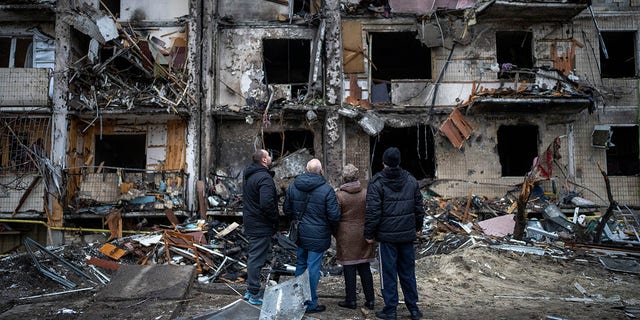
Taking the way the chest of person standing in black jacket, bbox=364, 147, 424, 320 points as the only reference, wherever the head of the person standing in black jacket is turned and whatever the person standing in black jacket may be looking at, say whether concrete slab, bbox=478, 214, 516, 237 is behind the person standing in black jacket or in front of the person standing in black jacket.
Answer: in front

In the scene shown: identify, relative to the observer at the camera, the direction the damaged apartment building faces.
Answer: facing the viewer

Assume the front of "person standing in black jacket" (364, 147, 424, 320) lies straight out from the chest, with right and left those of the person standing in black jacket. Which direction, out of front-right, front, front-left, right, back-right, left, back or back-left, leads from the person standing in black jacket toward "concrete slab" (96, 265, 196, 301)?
left

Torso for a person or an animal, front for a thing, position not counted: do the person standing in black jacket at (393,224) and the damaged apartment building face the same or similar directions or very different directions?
very different directions

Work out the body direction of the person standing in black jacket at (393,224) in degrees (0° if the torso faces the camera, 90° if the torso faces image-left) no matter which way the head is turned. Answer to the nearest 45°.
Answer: approximately 180°

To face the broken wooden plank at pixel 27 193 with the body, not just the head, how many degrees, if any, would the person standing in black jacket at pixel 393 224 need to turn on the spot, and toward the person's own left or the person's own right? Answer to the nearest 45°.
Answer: approximately 45° to the person's own left

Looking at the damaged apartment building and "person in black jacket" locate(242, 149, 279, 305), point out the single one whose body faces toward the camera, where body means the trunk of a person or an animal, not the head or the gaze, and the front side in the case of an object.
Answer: the damaged apartment building

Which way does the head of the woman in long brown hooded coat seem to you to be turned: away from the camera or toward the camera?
away from the camera

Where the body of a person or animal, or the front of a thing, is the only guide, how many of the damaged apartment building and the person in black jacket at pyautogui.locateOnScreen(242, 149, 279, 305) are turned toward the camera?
1

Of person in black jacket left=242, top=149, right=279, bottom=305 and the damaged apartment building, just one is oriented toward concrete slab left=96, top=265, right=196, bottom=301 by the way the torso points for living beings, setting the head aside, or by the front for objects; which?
the damaged apartment building

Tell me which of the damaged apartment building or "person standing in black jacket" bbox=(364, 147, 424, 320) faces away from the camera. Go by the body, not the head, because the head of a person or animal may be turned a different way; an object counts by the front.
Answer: the person standing in black jacket

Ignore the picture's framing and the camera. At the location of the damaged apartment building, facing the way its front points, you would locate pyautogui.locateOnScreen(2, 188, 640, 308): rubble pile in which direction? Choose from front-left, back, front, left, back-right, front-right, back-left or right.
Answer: front

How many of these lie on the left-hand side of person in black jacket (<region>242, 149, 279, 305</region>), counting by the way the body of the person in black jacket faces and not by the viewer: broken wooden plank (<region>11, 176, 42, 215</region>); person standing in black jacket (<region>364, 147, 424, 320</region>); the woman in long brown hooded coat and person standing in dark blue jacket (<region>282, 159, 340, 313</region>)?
1

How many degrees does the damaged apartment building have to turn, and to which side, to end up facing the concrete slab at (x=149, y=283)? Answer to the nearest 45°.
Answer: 0° — it already faces it

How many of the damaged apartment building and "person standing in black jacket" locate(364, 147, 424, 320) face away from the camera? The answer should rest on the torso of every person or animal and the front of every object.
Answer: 1

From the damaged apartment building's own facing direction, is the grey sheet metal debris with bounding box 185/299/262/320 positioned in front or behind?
in front

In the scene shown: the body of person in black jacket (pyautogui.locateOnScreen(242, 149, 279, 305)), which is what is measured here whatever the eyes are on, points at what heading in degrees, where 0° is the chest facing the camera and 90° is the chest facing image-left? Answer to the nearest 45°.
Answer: approximately 225°
